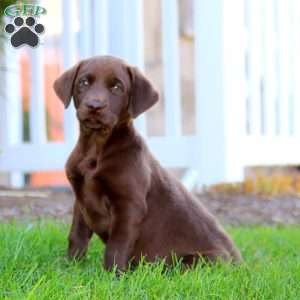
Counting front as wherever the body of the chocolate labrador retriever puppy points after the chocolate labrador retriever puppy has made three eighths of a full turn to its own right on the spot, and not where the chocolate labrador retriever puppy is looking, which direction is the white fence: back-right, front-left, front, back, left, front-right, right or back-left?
front

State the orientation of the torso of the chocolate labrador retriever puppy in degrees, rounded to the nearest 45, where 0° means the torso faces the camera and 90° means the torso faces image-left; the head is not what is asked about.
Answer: approximately 45°
